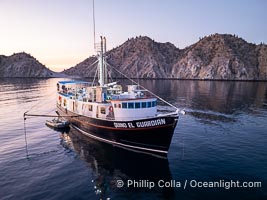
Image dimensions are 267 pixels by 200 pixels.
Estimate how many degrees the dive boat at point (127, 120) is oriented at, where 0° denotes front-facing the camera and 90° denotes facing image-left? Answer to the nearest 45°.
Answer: approximately 315°
